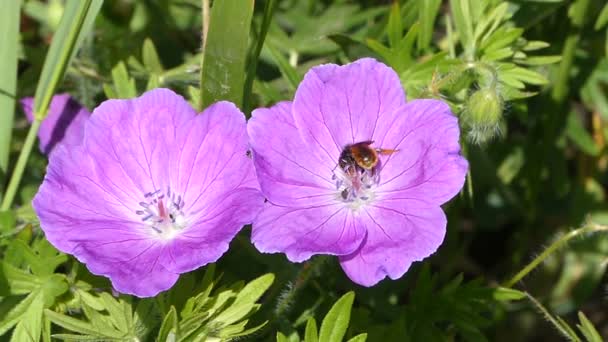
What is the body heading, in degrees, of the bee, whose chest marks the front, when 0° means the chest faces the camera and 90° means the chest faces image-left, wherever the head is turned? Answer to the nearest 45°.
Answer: approximately 90°

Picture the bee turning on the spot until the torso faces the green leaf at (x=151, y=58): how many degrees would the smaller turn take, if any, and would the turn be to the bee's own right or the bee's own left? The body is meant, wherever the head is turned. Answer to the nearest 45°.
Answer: approximately 45° to the bee's own right

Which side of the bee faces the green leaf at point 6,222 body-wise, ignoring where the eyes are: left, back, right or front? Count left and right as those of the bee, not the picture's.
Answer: front

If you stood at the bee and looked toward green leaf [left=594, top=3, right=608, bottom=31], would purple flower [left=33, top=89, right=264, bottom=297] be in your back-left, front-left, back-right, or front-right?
back-left

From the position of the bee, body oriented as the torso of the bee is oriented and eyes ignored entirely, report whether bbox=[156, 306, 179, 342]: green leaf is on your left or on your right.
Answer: on your left

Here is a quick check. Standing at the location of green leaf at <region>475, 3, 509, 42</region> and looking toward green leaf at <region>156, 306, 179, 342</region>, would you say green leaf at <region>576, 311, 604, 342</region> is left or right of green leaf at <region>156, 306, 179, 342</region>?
left
